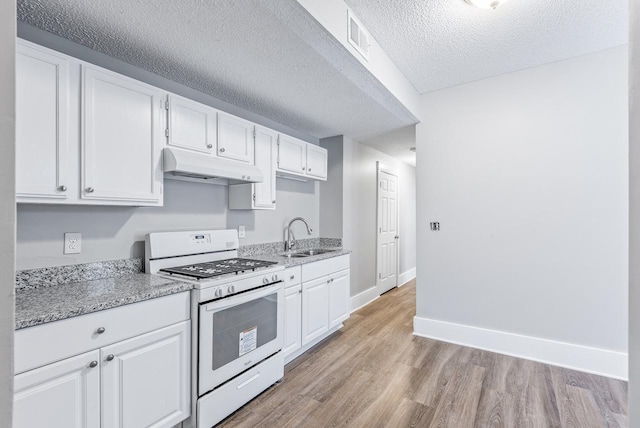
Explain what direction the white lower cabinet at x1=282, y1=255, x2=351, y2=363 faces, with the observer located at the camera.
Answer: facing the viewer and to the right of the viewer

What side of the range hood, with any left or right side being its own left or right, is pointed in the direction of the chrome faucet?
left

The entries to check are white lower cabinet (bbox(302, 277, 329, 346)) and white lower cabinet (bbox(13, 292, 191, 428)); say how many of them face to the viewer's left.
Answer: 0
